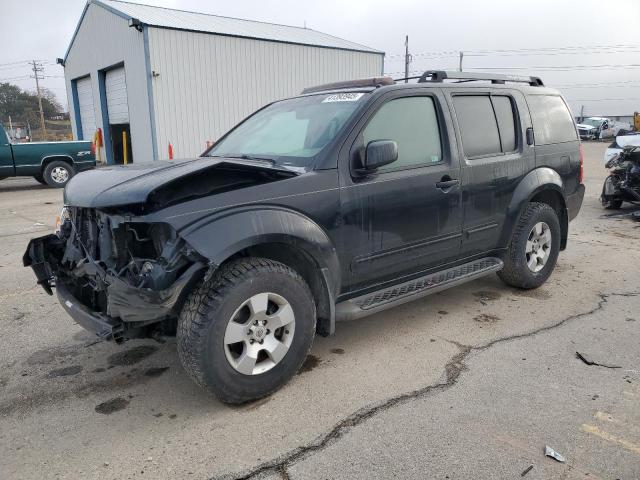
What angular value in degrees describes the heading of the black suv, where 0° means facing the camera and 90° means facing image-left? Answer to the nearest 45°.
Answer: approximately 45°

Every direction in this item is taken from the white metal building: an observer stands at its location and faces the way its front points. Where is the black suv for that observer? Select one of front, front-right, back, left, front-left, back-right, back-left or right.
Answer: front-left

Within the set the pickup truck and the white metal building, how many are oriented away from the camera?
0

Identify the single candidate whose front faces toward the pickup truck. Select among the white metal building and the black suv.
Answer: the white metal building

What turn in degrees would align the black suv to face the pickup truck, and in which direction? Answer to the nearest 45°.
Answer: approximately 90° to its right

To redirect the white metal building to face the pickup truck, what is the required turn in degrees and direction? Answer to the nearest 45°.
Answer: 0° — it already faces it

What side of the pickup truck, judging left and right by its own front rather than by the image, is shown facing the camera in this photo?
left

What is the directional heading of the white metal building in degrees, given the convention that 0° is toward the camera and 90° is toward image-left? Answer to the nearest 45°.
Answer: approximately 45°

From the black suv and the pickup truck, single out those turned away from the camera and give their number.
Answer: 0

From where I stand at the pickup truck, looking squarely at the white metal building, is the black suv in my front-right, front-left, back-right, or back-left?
back-right

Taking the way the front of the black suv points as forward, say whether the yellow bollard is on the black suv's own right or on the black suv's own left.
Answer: on the black suv's own right
